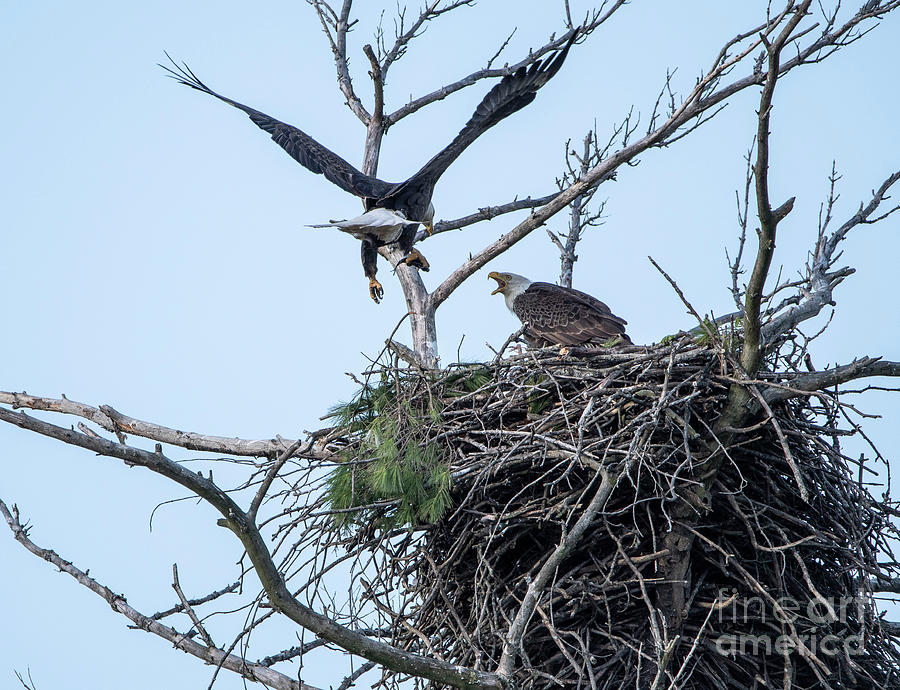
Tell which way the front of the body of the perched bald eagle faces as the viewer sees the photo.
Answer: to the viewer's left

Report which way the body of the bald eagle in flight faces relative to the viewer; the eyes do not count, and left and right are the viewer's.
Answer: facing away from the viewer and to the right of the viewer

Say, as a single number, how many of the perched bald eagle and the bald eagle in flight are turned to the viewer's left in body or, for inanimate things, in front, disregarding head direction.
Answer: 1
